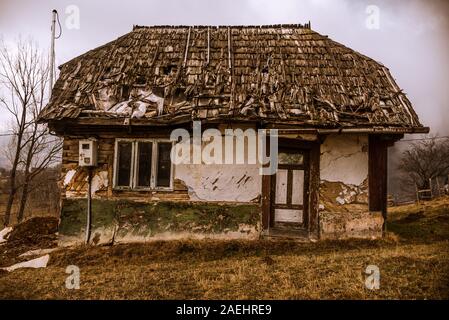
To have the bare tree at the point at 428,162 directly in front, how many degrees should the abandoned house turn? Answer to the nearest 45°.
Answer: approximately 135° to its left

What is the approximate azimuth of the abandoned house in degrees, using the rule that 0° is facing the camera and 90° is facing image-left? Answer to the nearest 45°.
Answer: approximately 0°
